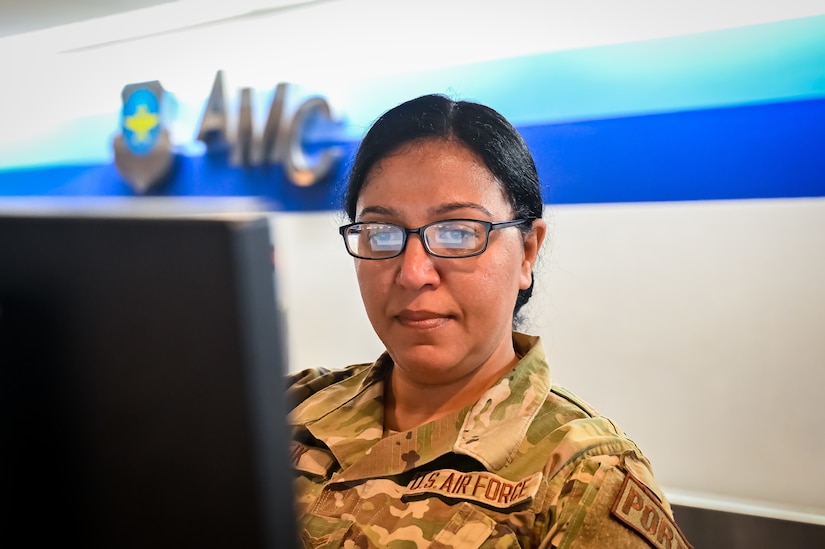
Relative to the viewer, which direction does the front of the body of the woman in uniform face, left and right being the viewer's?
facing the viewer and to the left of the viewer

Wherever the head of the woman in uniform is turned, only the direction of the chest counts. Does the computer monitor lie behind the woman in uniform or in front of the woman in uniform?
in front

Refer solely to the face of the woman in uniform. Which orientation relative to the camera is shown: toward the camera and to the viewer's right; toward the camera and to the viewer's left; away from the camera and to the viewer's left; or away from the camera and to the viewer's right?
toward the camera and to the viewer's left
